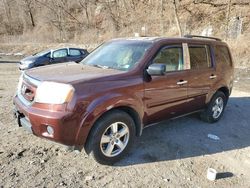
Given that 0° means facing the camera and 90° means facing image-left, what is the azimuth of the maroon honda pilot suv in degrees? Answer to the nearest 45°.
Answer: approximately 45°

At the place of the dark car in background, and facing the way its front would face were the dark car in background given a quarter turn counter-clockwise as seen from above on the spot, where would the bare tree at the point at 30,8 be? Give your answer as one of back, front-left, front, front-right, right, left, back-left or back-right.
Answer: back-left

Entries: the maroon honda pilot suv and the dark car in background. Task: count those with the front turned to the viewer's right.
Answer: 0

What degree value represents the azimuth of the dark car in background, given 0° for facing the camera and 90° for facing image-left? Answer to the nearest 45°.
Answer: approximately 45°

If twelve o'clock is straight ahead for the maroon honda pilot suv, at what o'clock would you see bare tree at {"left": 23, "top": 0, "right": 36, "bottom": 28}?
The bare tree is roughly at 4 o'clock from the maroon honda pilot suv.

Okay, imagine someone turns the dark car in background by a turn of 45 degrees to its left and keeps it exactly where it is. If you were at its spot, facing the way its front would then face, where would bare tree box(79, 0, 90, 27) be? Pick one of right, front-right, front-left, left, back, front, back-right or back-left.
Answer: back

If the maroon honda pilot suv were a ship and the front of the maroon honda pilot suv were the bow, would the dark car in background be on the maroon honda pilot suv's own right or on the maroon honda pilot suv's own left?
on the maroon honda pilot suv's own right
